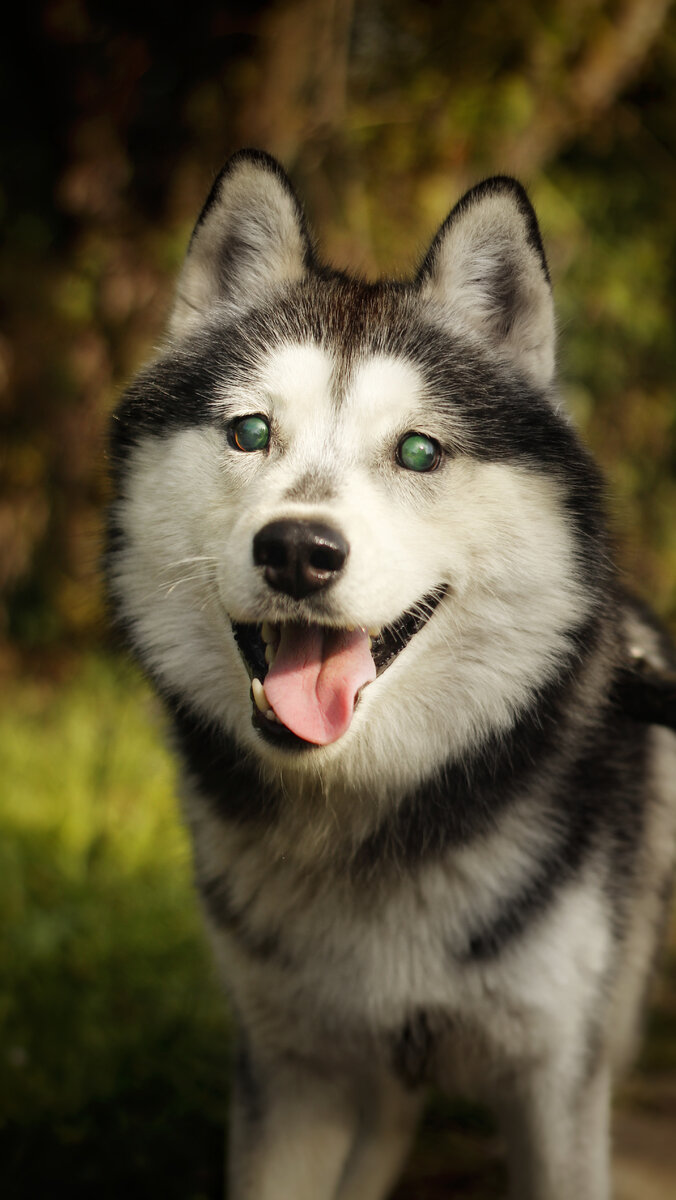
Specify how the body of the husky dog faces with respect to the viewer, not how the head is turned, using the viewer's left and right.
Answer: facing the viewer
